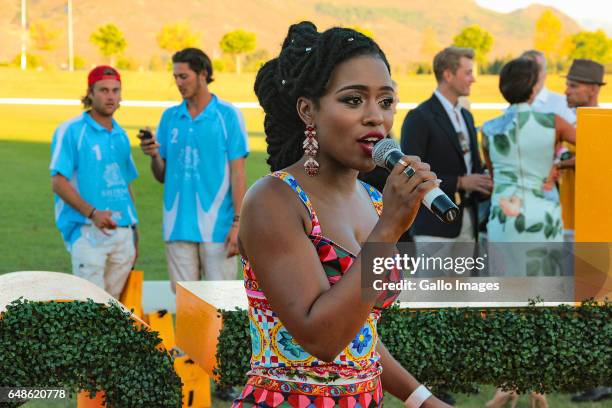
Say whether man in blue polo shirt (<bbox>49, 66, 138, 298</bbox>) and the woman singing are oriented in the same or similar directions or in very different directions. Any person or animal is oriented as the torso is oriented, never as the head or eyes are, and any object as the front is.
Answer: same or similar directions

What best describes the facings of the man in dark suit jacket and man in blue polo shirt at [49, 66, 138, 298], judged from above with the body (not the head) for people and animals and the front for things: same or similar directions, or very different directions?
same or similar directions

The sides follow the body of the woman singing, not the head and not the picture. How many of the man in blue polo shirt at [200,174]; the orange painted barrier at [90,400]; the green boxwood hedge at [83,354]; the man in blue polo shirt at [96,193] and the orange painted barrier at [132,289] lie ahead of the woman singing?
0

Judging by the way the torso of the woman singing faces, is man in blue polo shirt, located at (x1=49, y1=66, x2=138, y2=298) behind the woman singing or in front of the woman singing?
behind

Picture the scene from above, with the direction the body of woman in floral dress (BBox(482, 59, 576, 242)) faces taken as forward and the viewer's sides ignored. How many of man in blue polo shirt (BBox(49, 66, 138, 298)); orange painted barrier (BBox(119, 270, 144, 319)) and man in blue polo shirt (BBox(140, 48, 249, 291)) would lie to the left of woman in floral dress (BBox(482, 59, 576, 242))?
3

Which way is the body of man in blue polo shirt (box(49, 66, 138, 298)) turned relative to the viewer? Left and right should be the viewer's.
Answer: facing the viewer and to the right of the viewer

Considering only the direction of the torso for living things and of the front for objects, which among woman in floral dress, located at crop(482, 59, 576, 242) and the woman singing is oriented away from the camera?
the woman in floral dress

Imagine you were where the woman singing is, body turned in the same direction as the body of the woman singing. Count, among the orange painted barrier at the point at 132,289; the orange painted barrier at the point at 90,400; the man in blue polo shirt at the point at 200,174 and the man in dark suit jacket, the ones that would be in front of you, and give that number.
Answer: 0

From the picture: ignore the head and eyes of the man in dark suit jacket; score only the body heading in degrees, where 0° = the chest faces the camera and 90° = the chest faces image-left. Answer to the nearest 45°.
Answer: approximately 315°

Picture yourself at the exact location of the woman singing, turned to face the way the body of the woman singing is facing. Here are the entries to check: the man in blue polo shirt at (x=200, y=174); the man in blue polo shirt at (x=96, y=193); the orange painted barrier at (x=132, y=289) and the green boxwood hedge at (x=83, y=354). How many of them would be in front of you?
0

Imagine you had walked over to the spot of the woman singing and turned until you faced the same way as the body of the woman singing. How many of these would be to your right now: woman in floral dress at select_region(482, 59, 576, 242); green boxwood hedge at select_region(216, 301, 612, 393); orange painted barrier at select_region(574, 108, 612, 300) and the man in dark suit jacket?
0

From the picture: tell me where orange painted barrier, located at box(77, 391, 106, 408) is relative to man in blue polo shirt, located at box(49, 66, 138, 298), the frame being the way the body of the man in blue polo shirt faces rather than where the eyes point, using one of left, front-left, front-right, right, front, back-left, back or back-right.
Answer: front-right

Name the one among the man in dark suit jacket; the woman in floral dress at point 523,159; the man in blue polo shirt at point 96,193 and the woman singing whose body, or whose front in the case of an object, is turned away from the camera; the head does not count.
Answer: the woman in floral dress

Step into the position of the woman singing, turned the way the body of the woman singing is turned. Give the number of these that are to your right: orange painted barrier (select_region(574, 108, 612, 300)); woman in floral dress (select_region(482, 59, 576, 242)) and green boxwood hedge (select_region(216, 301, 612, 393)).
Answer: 0

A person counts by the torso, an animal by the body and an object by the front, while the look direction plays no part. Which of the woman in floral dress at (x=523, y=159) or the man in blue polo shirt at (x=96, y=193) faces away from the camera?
the woman in floral dress

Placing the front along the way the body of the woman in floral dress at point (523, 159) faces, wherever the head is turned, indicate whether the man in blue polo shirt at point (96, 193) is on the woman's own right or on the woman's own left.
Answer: on the woman's own left
